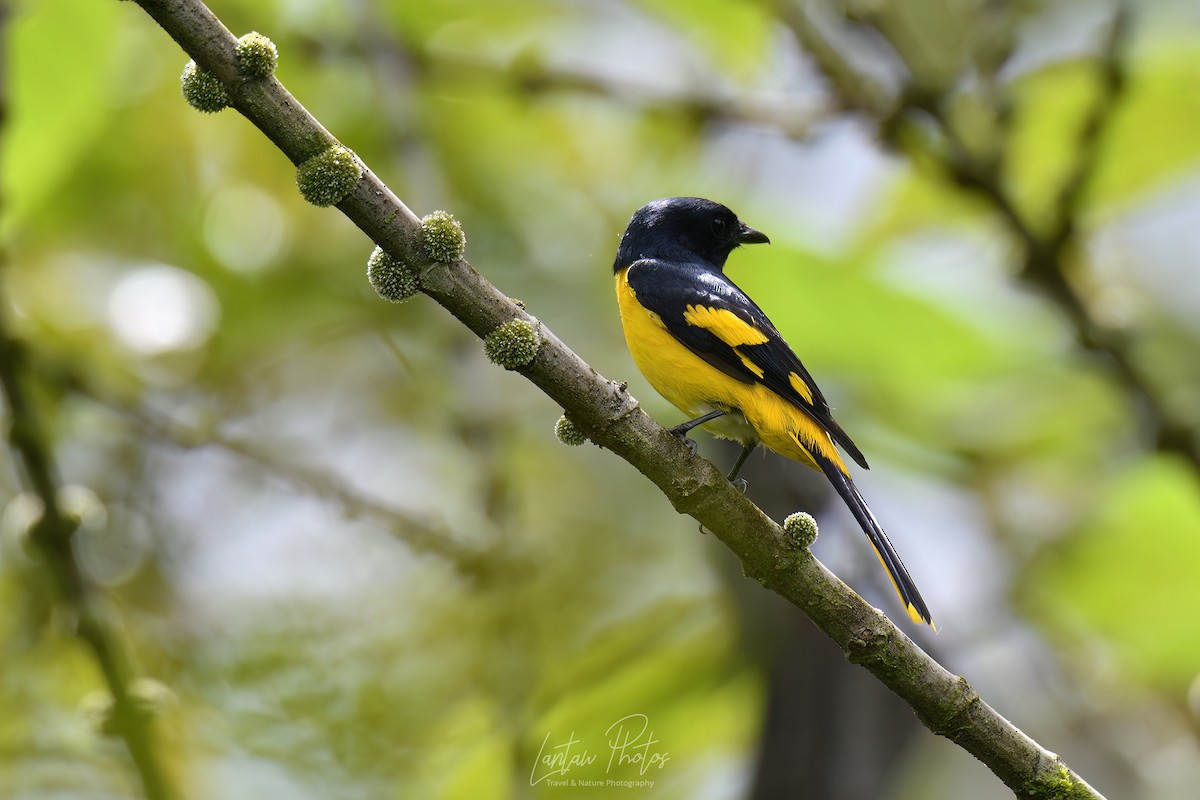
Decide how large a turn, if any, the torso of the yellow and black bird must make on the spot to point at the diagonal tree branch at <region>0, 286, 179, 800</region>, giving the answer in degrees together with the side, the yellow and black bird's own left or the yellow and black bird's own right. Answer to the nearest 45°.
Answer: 0° — it already faces it

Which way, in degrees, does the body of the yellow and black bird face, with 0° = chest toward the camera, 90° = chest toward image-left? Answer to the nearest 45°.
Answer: approximately 90°

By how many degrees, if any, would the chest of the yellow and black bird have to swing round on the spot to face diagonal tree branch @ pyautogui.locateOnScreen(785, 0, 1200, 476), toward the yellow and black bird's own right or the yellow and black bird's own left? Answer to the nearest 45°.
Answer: approximately 135° to the yellow and black bird's own right
